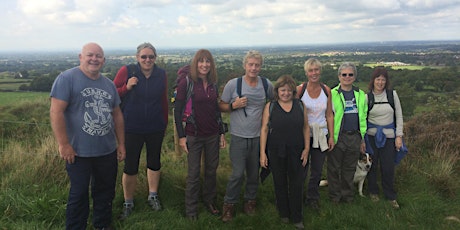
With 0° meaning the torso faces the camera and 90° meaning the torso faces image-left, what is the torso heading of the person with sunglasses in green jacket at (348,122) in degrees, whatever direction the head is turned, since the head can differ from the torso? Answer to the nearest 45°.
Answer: approximately 0°

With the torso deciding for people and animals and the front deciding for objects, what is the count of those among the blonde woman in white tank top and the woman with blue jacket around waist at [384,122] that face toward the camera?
2

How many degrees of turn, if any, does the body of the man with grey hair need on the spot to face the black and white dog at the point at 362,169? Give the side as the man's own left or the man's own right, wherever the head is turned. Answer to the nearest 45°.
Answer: approximately 135° to the man's own left

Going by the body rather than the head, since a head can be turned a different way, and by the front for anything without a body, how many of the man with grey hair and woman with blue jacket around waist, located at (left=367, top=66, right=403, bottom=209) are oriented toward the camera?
2

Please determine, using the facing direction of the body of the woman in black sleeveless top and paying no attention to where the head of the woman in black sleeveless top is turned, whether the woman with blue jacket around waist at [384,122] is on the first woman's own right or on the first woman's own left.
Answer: on the first woman's own left

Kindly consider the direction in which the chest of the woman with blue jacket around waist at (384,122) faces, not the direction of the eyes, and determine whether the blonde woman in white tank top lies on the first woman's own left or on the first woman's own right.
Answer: on the first woman's own right

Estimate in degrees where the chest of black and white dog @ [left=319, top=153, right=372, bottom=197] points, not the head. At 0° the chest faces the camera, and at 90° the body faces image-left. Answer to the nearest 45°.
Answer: approximately 315°
